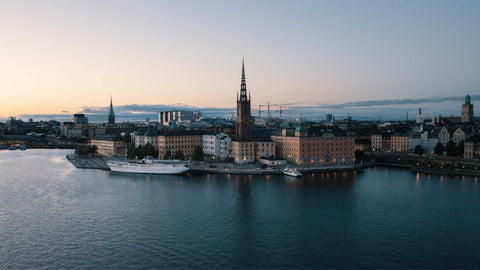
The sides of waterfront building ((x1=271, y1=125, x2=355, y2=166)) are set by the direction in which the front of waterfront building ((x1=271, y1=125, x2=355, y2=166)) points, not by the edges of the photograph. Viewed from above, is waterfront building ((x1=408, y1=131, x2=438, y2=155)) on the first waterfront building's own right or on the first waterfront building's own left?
on the first waterfront building's own left

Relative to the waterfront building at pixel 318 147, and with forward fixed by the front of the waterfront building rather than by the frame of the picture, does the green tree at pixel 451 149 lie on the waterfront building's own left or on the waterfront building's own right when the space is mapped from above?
on the waterfront building's own left

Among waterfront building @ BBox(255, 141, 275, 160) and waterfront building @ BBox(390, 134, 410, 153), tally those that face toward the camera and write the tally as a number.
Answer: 2

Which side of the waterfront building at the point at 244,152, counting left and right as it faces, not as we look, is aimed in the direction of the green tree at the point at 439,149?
left

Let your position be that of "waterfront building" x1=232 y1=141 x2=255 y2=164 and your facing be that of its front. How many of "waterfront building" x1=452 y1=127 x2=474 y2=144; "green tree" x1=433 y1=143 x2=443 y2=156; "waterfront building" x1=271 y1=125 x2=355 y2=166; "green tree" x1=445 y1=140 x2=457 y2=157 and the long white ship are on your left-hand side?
4

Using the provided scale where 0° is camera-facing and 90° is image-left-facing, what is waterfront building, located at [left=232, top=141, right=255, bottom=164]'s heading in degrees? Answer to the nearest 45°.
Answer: approximately 0°

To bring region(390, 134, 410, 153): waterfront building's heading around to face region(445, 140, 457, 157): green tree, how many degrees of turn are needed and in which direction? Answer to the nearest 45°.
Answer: approximately 45° to its left

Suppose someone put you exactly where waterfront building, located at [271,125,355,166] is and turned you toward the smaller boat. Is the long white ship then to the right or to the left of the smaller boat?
right

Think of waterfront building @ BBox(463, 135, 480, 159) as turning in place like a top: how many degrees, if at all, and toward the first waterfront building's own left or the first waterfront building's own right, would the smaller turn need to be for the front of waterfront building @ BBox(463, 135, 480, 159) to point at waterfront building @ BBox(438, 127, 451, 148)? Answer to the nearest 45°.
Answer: approximately 135° to the first waterfront building's own right

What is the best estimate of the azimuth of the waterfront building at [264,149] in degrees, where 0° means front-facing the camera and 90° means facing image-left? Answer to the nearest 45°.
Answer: approximately 0°

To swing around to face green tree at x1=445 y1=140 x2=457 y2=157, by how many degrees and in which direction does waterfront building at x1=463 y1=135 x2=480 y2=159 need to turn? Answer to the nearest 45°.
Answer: approximately 135° to its right

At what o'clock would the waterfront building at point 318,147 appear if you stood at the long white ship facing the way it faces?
The waterfront building is roughly at 6 o'clock from the long white ship.

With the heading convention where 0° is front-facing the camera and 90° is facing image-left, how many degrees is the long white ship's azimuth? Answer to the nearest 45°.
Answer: approximately 90°
